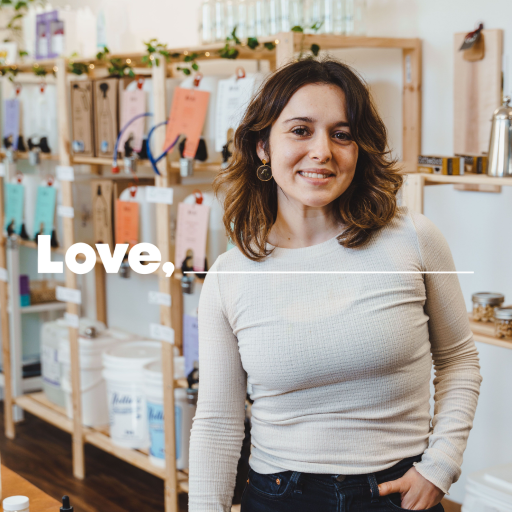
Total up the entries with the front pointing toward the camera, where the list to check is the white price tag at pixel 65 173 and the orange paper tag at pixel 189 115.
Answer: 2

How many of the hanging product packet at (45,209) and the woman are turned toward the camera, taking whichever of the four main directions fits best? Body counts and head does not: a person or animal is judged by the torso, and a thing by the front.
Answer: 2

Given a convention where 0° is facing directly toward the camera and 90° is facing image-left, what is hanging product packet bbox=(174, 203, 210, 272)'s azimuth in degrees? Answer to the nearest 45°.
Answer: approximately 0°

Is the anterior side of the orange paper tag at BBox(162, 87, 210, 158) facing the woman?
yes

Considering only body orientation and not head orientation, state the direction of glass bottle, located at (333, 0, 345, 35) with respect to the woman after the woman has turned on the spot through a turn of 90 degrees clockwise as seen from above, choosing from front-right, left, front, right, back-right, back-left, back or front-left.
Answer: right

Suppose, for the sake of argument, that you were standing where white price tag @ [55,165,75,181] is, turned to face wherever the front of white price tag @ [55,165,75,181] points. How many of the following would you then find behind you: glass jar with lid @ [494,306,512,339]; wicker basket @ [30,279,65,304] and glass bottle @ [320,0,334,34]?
1
